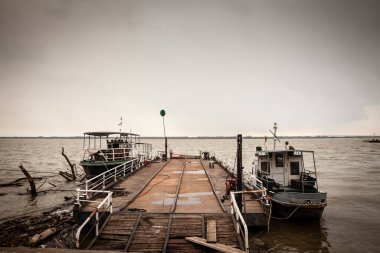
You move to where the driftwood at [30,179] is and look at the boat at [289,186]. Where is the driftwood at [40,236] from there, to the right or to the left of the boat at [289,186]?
right

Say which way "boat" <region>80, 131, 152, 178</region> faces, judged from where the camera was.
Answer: facing the viewer and to the left of the viewer

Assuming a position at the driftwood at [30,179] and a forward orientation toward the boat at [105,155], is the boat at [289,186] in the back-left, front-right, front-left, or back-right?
front-right

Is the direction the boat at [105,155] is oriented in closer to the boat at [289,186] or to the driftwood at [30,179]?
the driftwood

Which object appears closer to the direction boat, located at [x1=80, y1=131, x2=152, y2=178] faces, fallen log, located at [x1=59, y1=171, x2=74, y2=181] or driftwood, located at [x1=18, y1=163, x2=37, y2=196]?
the driftwood

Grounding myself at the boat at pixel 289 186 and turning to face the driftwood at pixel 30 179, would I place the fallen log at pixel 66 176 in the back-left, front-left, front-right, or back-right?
front-right
